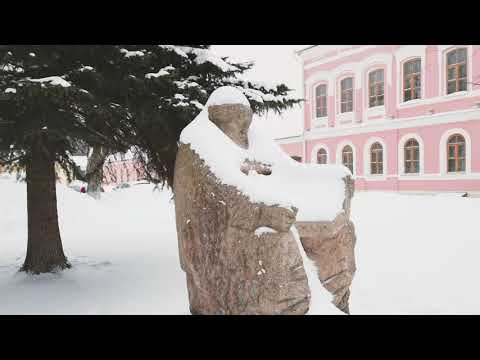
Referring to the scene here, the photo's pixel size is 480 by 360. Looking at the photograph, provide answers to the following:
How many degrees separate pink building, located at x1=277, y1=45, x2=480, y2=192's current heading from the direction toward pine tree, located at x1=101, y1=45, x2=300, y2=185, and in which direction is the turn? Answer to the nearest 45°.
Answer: approximately 45° to its left

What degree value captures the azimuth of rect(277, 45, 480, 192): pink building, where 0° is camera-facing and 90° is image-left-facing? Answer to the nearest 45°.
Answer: approximately 45°

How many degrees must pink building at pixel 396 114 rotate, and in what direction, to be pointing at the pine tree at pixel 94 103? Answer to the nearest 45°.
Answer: approximately 45° to its left

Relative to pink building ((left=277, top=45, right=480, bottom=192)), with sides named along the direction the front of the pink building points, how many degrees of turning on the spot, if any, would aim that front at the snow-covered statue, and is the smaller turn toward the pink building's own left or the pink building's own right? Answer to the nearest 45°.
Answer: approximately 45° to the pink building's own left
